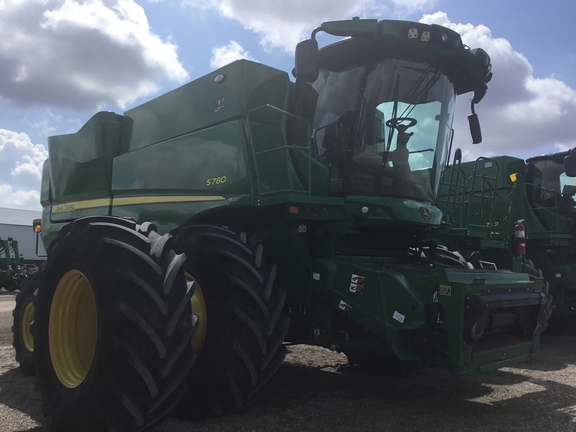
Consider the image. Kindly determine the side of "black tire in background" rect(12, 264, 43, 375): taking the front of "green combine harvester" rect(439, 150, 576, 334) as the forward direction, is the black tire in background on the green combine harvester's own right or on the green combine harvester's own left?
on the green combine harvester's own right

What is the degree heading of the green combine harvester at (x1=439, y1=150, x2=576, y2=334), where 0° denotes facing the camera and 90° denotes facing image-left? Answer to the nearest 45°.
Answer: approximately 315°

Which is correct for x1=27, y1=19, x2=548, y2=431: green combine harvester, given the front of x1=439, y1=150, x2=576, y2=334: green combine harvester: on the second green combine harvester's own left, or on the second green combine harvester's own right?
on the second green combine harvester's own right

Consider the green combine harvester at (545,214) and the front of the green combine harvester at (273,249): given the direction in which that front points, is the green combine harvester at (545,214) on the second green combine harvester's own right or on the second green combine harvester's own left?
on the second green combine harvester's own left

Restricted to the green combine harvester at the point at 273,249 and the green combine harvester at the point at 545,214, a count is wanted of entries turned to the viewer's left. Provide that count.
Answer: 0
